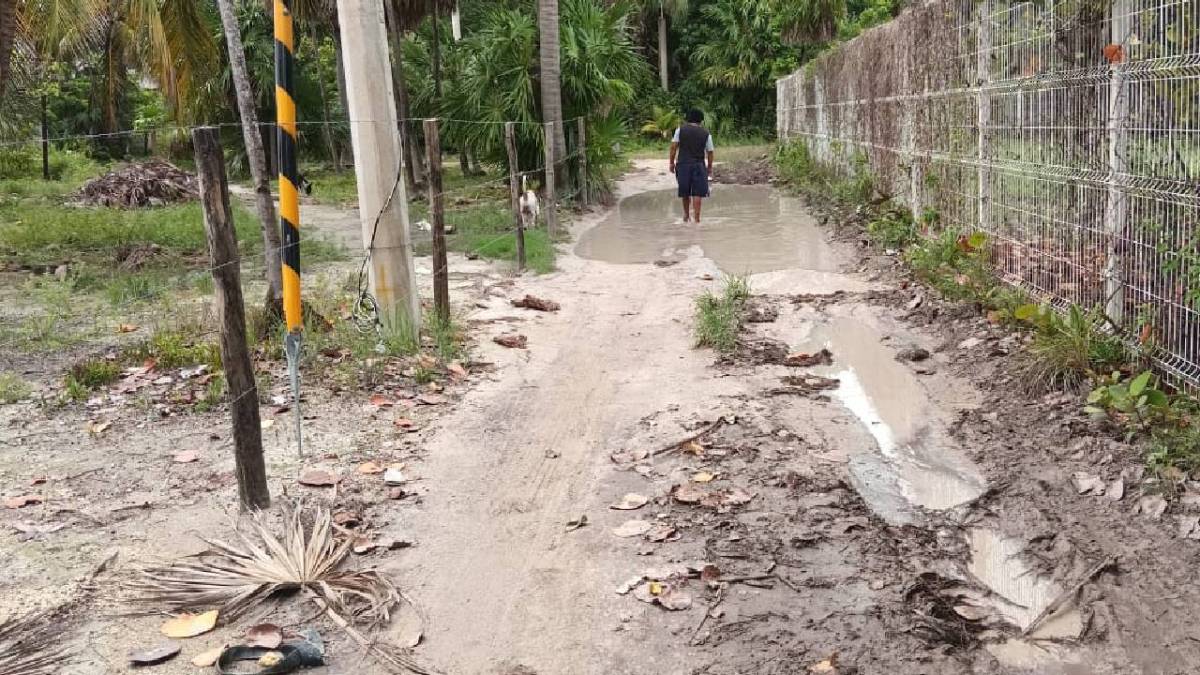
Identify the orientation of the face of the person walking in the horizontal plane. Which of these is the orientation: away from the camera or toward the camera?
away from the camera

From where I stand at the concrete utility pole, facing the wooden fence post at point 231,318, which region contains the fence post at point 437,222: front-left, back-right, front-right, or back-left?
back-left

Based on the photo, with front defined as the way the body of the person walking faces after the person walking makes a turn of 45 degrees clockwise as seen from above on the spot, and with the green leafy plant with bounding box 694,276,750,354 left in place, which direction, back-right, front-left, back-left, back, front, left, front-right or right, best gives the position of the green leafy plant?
back-right

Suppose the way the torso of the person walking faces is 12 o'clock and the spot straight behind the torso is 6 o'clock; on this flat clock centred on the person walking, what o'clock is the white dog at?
The white dog is roughly at 8 o'clock from the person walking.

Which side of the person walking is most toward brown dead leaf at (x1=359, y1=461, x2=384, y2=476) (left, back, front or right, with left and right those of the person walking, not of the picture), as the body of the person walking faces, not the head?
back

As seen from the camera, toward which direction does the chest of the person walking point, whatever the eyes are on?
away from the camera

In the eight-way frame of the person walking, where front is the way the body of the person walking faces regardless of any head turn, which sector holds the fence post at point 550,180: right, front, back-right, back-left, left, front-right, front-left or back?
back-left

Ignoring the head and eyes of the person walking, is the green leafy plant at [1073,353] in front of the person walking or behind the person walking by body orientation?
behind

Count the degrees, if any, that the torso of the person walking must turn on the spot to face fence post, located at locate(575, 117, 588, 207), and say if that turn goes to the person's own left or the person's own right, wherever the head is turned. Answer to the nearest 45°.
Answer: approximately 45° to the person's own left

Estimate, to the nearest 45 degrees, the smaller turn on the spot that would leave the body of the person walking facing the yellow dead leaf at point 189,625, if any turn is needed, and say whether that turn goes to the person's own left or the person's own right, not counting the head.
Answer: approximately 180°

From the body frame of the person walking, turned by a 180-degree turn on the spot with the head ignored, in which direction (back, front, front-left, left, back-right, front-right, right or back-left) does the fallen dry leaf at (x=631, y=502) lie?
front

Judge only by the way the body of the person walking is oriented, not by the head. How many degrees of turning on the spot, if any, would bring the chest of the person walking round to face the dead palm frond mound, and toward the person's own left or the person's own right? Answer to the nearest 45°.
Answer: approximately 45° to the person's own left

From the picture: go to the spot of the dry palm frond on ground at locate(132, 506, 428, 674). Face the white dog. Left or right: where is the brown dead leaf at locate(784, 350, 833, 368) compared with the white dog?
right
